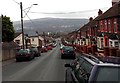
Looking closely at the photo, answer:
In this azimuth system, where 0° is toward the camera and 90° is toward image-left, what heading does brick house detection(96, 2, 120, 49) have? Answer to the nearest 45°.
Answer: approximately 45°

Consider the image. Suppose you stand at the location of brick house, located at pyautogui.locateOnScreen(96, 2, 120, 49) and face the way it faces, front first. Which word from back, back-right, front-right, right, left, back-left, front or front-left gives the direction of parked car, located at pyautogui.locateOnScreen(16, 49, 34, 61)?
front

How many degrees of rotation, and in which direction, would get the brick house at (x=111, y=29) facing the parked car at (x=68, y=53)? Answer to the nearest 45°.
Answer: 0° — it already faces it
